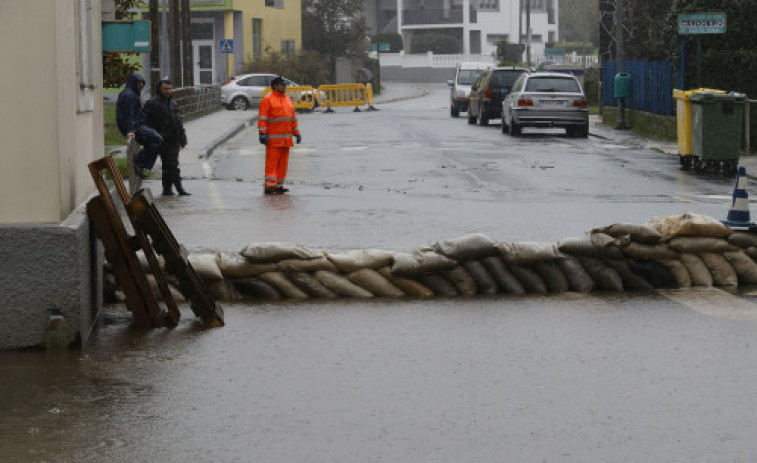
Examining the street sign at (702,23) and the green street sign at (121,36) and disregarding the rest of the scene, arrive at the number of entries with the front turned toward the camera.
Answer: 2

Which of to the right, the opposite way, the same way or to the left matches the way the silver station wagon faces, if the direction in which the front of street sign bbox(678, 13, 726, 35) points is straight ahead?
the opposite way

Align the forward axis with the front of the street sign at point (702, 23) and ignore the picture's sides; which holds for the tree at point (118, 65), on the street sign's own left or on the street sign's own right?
on the street sign's own right

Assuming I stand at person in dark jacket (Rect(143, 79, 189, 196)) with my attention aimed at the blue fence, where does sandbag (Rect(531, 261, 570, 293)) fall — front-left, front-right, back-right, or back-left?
back-right

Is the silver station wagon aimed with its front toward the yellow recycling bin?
no

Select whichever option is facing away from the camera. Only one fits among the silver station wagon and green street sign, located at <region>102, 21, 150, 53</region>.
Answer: the silver station wagon

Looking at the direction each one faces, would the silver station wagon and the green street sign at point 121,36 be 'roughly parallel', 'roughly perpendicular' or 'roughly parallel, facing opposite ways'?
roughly parallel, facing opposite ways

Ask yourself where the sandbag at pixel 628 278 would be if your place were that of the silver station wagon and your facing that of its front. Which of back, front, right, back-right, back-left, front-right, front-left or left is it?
back

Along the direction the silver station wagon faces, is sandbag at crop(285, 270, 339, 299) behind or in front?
behind

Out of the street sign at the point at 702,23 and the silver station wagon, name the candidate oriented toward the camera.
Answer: the street sign

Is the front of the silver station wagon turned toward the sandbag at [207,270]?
no

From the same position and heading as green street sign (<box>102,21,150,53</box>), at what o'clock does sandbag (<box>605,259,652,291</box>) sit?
The sandbag is roughly at 10 o'clock from the green street sign.

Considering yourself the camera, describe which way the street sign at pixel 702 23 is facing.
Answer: facing the viewer

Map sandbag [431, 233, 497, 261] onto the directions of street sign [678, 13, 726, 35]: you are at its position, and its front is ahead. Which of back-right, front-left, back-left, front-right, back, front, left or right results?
front

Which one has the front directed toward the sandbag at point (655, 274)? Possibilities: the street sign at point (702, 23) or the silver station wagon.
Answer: the street sign

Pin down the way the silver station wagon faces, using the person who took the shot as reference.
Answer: facing away from the viewer

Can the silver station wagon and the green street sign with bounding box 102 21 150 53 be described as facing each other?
no

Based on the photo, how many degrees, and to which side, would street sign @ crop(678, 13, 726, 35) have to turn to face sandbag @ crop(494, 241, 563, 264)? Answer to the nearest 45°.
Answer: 0° — it already faces it

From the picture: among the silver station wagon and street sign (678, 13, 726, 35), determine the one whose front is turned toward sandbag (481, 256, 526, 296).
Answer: the street sign

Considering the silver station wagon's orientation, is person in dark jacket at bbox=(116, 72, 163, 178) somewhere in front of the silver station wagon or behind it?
behind
